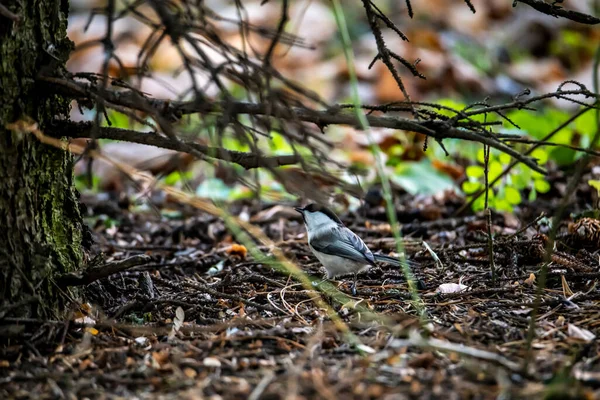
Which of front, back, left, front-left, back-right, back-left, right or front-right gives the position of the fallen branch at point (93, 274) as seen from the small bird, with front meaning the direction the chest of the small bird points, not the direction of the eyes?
front-left

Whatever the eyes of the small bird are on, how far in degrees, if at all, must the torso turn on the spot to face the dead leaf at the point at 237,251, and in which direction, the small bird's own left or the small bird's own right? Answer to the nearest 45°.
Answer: approximately 45° to the small bird's own right

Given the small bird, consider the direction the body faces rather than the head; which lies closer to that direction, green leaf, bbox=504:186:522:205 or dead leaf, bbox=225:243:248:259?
the dead leaf

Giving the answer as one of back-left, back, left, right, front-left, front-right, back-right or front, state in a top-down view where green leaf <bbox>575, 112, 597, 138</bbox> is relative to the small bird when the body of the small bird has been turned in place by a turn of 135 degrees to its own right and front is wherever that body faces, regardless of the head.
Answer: front

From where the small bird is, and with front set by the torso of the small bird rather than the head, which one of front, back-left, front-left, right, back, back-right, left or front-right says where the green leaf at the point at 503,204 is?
back-right

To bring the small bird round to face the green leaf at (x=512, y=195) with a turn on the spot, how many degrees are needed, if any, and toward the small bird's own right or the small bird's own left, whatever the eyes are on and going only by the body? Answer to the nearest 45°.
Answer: approximately 135° to the small bird's own right

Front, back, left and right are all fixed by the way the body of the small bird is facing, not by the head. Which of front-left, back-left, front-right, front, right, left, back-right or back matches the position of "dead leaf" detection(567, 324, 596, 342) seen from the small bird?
back-left

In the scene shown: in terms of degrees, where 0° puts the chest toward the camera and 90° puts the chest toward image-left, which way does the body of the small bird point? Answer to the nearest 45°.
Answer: approximately 90°
